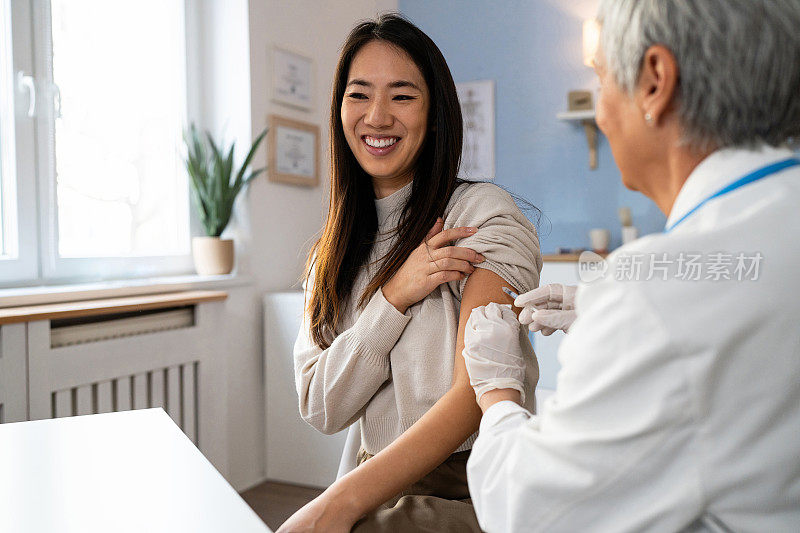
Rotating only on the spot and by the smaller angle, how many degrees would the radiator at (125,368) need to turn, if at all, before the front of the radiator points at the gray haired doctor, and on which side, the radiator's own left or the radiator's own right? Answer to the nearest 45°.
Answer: approximately 45° to the radiator's own right

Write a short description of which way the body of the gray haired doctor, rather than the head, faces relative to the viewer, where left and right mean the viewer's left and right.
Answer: facing away from the viewer and to the left of the viewer

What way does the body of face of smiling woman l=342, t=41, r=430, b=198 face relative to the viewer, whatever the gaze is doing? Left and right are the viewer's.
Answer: facing the viewer

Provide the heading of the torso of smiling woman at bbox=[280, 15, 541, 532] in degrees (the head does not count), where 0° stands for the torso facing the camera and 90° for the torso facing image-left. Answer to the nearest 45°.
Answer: approximately 45°

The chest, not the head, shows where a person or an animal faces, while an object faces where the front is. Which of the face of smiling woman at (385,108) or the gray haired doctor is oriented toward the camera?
the face of smiling woman

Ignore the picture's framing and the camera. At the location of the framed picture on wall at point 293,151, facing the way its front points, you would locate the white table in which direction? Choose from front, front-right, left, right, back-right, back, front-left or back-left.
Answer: front-right

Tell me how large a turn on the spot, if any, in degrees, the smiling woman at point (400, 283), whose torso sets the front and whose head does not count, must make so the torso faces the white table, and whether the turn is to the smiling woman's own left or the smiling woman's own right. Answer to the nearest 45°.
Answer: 0° — they already face it

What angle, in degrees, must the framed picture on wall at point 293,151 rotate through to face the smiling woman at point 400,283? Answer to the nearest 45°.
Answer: approximately 45° to its right

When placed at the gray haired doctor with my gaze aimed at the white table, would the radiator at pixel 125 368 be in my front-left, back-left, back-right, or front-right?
front-right

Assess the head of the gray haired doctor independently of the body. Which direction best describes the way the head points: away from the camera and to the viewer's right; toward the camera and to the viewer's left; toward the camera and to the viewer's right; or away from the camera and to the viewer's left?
away from the camera and to the viewer's left

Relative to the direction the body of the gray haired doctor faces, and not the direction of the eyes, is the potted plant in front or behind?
in front

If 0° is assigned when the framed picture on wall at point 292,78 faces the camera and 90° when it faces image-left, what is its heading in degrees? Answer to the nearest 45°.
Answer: approximately 315°

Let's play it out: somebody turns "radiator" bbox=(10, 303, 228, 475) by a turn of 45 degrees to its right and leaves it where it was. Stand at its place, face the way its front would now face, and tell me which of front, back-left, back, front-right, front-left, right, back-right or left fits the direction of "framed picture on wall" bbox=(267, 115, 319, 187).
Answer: back-left

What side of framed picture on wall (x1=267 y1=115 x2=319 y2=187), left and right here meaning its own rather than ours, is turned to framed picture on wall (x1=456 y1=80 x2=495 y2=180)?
left

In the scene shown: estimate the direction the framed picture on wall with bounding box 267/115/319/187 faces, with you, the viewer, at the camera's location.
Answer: facing the viewer and to the right of the viewer
